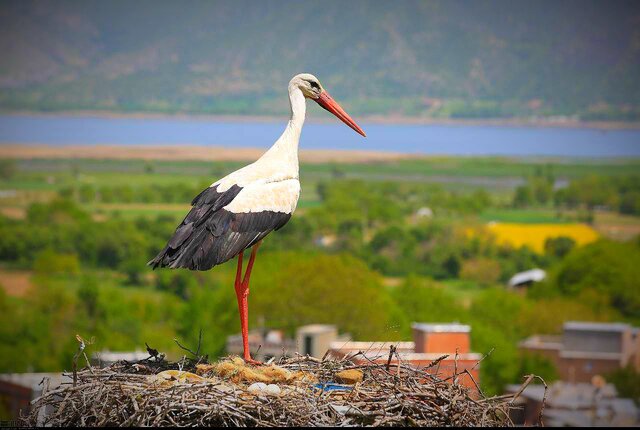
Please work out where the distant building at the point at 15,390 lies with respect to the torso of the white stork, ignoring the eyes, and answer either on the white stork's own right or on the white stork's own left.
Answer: on the white stork's own left

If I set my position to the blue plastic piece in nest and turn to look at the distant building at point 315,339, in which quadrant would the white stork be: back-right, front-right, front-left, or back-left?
front-left

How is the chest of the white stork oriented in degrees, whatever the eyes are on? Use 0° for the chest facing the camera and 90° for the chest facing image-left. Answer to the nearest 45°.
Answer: approximately 270°

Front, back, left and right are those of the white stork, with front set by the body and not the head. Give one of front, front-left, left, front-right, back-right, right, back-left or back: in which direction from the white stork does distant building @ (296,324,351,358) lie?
left
